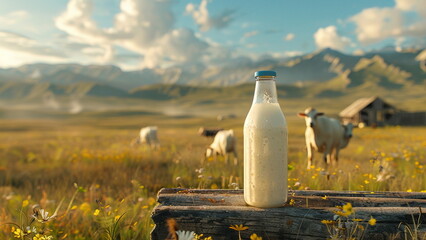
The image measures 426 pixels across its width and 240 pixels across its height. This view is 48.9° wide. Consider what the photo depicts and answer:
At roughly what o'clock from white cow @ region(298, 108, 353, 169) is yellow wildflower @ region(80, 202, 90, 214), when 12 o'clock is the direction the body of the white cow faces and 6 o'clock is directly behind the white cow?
The yellow wildflower is roughly at 11 o'clock from the white cow.

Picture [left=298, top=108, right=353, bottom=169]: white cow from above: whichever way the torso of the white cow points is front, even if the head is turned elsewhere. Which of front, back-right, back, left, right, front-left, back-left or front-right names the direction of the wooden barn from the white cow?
back-right

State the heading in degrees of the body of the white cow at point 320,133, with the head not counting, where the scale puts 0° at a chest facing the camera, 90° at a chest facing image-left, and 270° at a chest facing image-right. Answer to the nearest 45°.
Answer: approximately 45°

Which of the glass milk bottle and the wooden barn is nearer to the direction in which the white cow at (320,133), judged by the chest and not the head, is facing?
the glass milk bottle

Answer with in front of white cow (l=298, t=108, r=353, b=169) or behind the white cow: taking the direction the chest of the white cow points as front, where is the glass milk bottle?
in front

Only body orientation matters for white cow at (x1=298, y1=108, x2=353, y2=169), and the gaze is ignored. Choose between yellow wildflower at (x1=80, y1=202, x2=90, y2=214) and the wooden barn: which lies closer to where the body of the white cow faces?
the yellow wildflower

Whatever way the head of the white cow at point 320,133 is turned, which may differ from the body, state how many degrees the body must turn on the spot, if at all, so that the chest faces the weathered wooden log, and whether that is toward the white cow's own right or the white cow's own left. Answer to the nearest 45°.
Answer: approximately 45° to the white cow's own left

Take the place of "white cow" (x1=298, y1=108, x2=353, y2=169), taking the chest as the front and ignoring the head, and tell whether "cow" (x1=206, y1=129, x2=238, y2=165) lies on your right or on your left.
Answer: on your right

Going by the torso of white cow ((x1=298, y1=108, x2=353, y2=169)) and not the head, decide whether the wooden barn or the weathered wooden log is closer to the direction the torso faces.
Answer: the weathered wooden log
